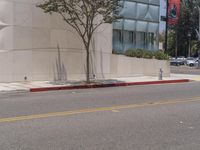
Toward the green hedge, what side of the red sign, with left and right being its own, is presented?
right

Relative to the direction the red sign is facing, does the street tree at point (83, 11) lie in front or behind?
in front

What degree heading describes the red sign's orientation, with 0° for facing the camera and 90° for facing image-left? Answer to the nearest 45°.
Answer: approximately 0°
